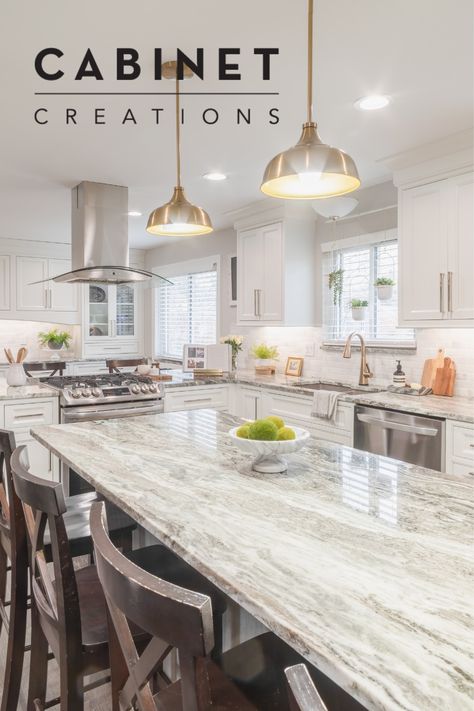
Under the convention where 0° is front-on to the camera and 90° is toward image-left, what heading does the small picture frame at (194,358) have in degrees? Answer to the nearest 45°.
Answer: approximately 0°

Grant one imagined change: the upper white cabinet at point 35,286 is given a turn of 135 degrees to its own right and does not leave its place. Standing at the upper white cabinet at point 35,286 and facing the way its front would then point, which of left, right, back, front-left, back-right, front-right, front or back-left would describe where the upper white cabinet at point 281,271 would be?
back

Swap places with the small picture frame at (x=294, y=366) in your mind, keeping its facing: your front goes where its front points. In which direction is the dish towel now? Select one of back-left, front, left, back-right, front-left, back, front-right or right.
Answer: front-left

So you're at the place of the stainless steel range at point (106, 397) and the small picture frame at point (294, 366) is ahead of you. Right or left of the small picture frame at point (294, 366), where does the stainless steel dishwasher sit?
right

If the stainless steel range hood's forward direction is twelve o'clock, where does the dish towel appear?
The dish towel is roughly at 10 o'clock from the stainless steel range hood.

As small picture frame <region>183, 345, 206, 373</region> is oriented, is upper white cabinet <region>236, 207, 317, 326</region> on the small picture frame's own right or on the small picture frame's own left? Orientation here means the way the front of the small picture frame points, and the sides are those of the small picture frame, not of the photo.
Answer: on the small picture frame's own left

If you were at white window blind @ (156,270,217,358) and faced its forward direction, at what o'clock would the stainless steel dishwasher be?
The stainless steel dishwasher is roughly at 10 o'clock from the white window blind.

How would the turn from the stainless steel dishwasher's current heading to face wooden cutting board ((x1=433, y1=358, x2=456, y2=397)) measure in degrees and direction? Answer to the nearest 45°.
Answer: approximately 180°

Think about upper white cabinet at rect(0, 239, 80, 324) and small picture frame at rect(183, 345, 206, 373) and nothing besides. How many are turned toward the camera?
2

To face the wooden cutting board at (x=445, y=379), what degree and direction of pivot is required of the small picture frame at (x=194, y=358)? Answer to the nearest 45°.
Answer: approximately 45° to its left
